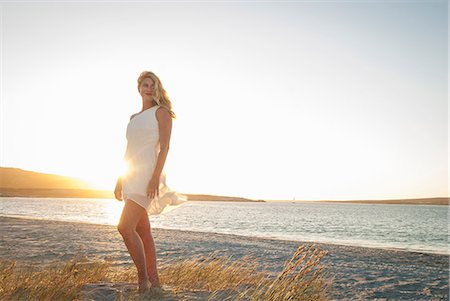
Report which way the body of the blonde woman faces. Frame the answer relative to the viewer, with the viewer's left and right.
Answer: facing the viewer and to the left of the viewer
